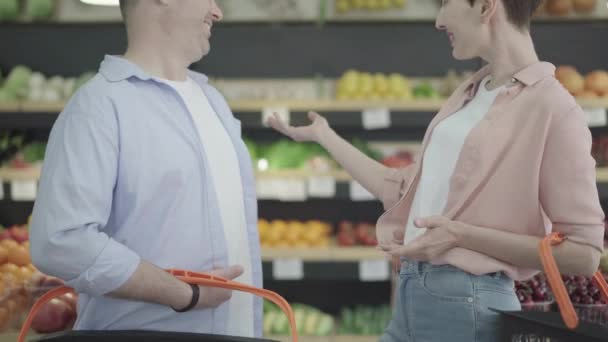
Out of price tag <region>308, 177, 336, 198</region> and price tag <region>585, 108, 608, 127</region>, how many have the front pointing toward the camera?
2

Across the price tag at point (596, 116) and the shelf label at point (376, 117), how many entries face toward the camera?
2

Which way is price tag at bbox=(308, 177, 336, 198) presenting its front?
toward the camera

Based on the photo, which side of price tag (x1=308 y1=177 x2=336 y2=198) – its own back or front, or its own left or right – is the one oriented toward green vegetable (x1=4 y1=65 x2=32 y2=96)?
right

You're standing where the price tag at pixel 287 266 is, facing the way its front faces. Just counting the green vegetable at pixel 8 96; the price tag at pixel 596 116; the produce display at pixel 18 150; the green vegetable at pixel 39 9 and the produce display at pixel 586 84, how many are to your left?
2

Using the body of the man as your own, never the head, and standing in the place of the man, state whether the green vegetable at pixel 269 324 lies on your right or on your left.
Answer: on your left

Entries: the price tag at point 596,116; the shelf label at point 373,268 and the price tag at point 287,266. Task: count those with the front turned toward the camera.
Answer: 3

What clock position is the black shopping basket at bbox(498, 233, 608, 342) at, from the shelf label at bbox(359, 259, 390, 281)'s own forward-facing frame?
The black shopping basket is roughly at 12 o'clock from the shelf label.

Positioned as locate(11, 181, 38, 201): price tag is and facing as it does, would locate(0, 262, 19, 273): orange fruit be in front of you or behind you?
in front

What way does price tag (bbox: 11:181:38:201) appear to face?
toward the camera

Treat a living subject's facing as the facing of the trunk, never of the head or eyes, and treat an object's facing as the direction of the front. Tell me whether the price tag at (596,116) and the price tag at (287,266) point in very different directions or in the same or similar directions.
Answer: same or similar directions

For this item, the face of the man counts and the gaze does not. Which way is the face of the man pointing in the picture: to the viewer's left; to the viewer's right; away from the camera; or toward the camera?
to the viewer's right

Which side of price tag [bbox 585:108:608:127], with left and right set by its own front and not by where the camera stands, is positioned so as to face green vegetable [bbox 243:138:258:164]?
right

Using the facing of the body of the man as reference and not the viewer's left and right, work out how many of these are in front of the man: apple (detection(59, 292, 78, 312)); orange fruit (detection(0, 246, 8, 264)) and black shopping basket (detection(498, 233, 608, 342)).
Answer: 1
